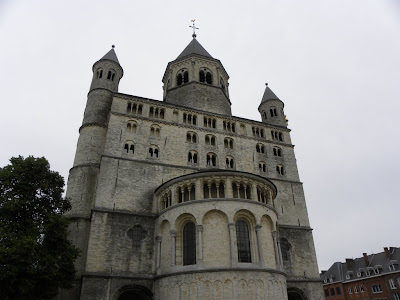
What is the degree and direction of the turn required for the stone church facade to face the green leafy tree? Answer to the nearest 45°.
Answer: approximately 45° to its right

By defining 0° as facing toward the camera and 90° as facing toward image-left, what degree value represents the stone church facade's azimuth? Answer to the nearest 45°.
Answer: approximately 0°
